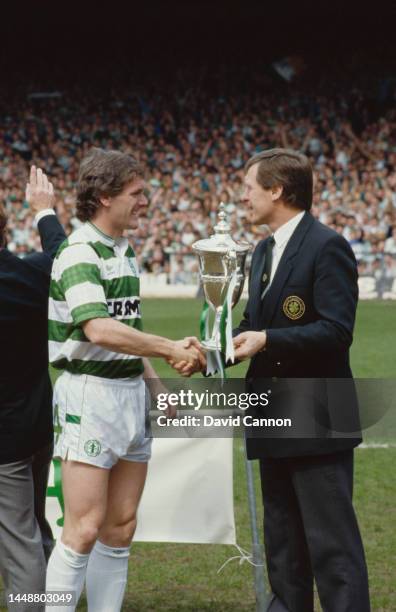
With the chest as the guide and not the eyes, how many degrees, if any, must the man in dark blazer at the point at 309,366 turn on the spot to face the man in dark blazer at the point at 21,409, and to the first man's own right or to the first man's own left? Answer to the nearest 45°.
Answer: approximately 45° to the first man's own right

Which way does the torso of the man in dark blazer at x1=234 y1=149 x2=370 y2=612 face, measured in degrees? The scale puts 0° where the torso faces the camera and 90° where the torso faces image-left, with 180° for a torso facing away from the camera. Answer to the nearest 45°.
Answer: approximately 45°

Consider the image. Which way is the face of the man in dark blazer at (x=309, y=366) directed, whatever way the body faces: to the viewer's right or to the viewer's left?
to the viewer's left
